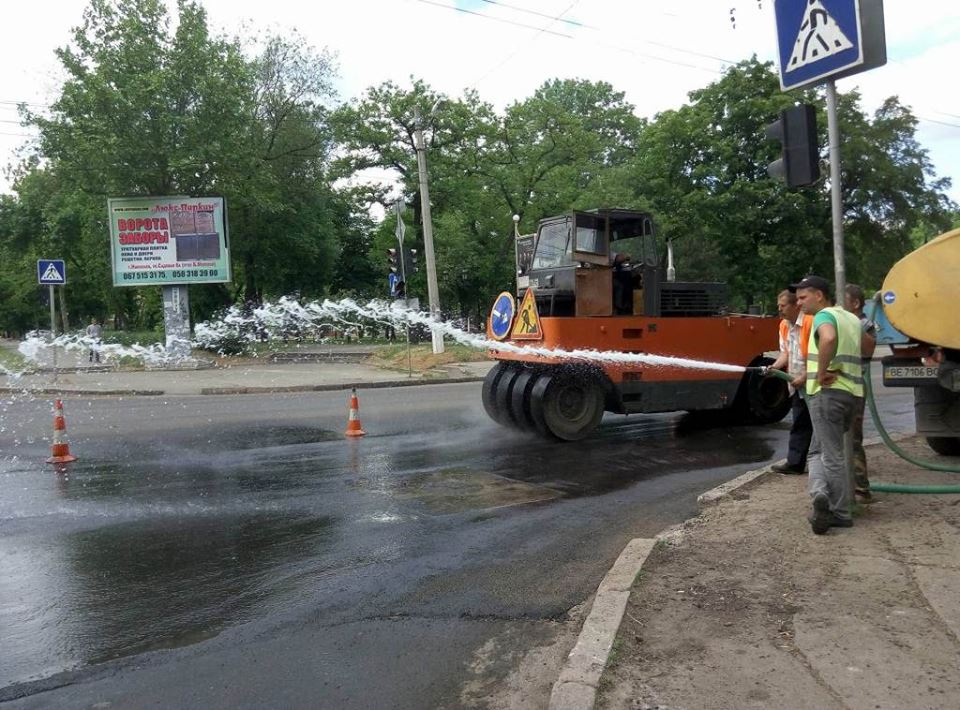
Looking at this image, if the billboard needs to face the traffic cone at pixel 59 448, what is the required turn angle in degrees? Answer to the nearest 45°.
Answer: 0° — it already faces it

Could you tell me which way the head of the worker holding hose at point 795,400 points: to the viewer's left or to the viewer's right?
to the viewer's left

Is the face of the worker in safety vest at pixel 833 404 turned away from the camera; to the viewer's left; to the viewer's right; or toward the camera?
to the viewer's left

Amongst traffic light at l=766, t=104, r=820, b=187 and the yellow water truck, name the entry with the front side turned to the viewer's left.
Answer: the traffic light

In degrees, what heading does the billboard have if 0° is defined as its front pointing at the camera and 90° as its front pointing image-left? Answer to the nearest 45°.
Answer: approximately 0°

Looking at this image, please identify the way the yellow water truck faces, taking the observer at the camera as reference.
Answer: facing away from the viewer

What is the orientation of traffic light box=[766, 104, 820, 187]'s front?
to the viewer's left

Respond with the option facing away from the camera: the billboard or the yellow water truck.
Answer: the yellow water truck

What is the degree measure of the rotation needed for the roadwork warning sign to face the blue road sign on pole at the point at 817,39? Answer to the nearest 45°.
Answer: approximately 90° to its left

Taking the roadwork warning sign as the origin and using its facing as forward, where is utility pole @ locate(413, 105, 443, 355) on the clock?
The utility pole is roughly at 4 o'clock from the roadwork warning sign.

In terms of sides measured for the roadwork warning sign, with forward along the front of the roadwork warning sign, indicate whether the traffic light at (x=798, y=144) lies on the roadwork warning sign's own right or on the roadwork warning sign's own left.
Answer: on the roadwork warning sign's own left
